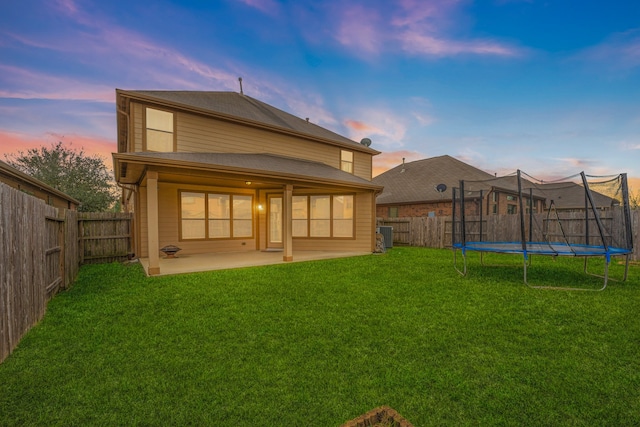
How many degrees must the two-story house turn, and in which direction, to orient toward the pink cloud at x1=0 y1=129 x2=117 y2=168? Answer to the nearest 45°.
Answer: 0° — it already faces it

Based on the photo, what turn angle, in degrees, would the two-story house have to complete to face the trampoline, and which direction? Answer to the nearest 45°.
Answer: approximately 135° to its right

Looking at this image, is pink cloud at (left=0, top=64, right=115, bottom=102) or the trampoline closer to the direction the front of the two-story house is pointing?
the pink cloud

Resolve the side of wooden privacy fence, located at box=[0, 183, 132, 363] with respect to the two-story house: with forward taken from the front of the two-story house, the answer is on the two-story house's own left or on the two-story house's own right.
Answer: on the two-story house's own left

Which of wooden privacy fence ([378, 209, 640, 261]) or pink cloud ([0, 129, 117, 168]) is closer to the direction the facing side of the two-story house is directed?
the pink cloud

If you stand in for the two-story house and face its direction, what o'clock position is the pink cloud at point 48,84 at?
The pink cloud is roughly at 11 o'clock from the two-story house.

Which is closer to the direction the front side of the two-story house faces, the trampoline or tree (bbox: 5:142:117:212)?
the tree

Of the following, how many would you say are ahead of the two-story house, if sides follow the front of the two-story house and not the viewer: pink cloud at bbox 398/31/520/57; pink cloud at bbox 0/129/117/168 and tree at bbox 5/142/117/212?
2

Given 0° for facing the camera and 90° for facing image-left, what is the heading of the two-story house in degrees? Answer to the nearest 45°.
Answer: approximately 135°
